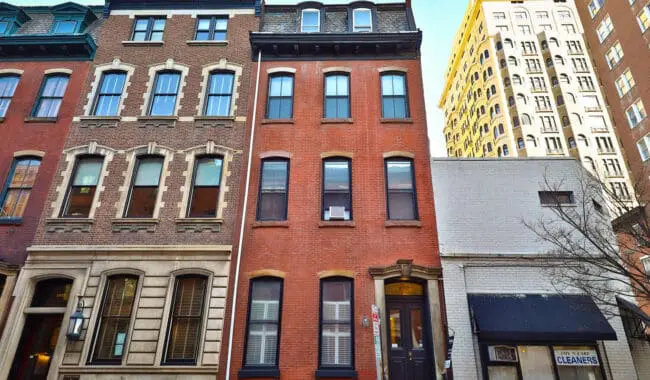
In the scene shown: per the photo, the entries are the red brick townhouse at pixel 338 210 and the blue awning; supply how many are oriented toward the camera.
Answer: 2

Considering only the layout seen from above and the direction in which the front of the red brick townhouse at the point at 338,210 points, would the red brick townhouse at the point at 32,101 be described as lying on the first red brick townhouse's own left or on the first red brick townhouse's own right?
on the first red brick townhouse's own right

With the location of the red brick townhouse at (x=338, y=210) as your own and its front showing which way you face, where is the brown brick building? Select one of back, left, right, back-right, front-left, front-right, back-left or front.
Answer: right

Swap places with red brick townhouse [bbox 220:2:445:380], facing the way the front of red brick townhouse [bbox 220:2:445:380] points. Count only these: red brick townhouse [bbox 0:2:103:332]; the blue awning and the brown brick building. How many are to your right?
2

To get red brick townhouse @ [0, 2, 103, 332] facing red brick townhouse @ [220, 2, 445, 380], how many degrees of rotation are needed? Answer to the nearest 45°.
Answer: approximately 45° to its left

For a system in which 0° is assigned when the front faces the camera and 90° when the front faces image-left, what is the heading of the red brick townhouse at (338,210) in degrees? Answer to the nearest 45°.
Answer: approximately 0°

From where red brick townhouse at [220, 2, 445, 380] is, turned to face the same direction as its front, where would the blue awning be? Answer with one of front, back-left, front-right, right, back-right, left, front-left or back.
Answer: left

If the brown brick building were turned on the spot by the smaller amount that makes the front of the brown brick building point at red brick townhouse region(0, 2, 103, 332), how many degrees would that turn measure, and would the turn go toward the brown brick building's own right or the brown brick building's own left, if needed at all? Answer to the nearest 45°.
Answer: approximately 135° to the brown brick building's own right

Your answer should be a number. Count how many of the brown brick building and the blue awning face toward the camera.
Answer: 2

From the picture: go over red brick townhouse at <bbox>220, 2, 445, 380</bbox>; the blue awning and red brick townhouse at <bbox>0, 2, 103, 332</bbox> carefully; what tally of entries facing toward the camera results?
3
